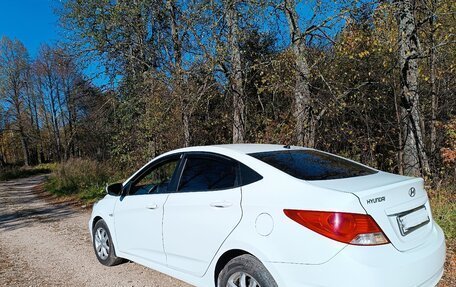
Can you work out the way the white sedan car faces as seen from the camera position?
facing away from the viewer and to the left of the viewer
